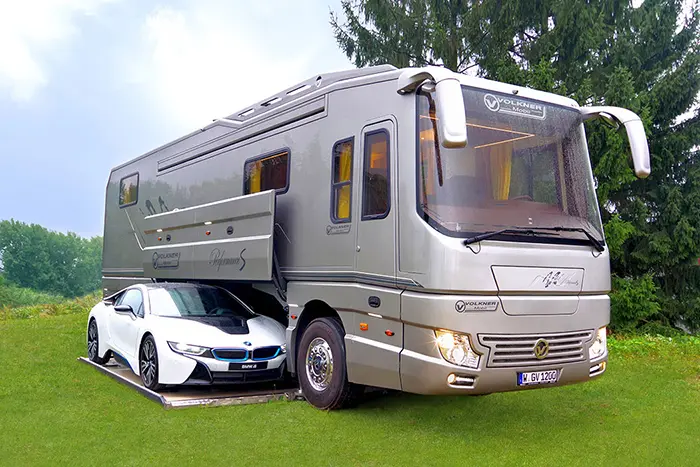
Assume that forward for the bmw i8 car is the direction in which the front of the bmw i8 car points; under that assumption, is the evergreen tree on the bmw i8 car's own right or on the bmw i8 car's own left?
on the bmw i8 car's own left

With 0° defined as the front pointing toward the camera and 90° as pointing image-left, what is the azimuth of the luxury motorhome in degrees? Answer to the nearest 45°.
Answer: approximately 315°

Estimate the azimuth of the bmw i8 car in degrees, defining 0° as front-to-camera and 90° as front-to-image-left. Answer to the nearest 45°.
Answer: approximately 315°

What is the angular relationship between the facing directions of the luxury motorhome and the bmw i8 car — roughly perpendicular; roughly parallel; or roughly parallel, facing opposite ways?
roughly parallel

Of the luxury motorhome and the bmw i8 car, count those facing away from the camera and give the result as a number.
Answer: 0

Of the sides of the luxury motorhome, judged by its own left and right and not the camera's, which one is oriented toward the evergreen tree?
left
